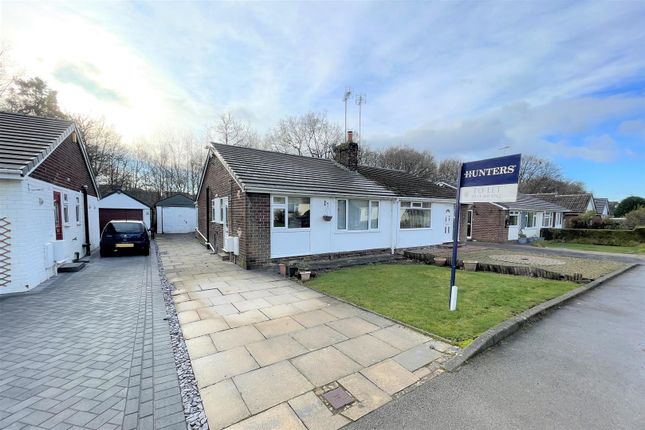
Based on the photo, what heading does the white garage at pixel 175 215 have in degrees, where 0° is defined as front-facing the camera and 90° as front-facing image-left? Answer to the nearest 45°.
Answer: approximately 0°

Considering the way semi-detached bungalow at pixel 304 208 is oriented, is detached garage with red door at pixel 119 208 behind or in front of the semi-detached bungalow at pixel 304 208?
behind

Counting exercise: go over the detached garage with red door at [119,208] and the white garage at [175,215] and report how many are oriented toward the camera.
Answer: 2

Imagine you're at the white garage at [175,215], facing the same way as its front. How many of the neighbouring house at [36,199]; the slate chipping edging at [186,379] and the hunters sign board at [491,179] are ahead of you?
3

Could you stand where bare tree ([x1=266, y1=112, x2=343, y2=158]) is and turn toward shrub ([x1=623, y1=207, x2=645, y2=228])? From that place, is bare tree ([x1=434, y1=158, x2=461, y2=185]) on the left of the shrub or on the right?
left

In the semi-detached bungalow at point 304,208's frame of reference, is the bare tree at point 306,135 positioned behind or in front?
behind

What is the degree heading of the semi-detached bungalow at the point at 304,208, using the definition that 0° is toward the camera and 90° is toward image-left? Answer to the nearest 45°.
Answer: approximately 315°

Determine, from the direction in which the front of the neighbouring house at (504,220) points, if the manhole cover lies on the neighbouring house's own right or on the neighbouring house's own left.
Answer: on the neighbouring house's own right

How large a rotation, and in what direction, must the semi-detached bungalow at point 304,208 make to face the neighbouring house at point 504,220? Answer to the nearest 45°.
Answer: approximately 90° to its left
